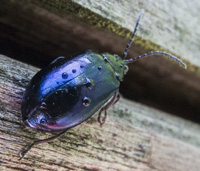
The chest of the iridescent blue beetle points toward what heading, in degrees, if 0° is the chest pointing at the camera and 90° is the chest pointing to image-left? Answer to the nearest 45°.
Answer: approximately 225°
